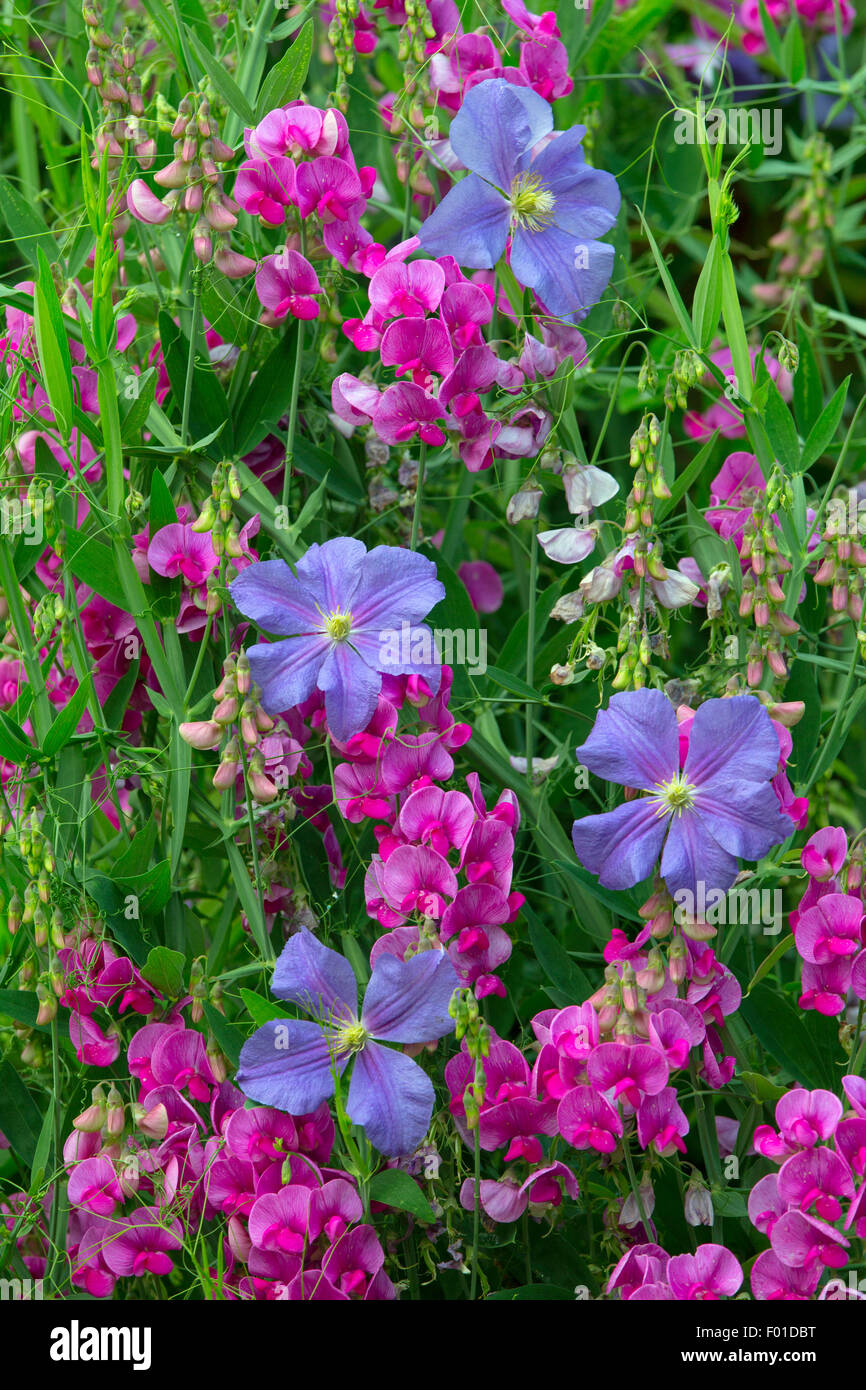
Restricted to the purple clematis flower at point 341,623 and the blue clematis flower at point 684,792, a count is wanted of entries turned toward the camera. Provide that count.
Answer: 2

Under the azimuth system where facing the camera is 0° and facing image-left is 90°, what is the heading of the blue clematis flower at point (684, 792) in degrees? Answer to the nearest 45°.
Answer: approximately 0°

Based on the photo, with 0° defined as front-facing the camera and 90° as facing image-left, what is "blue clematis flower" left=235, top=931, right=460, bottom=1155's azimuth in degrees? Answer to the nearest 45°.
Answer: approximately 0°
